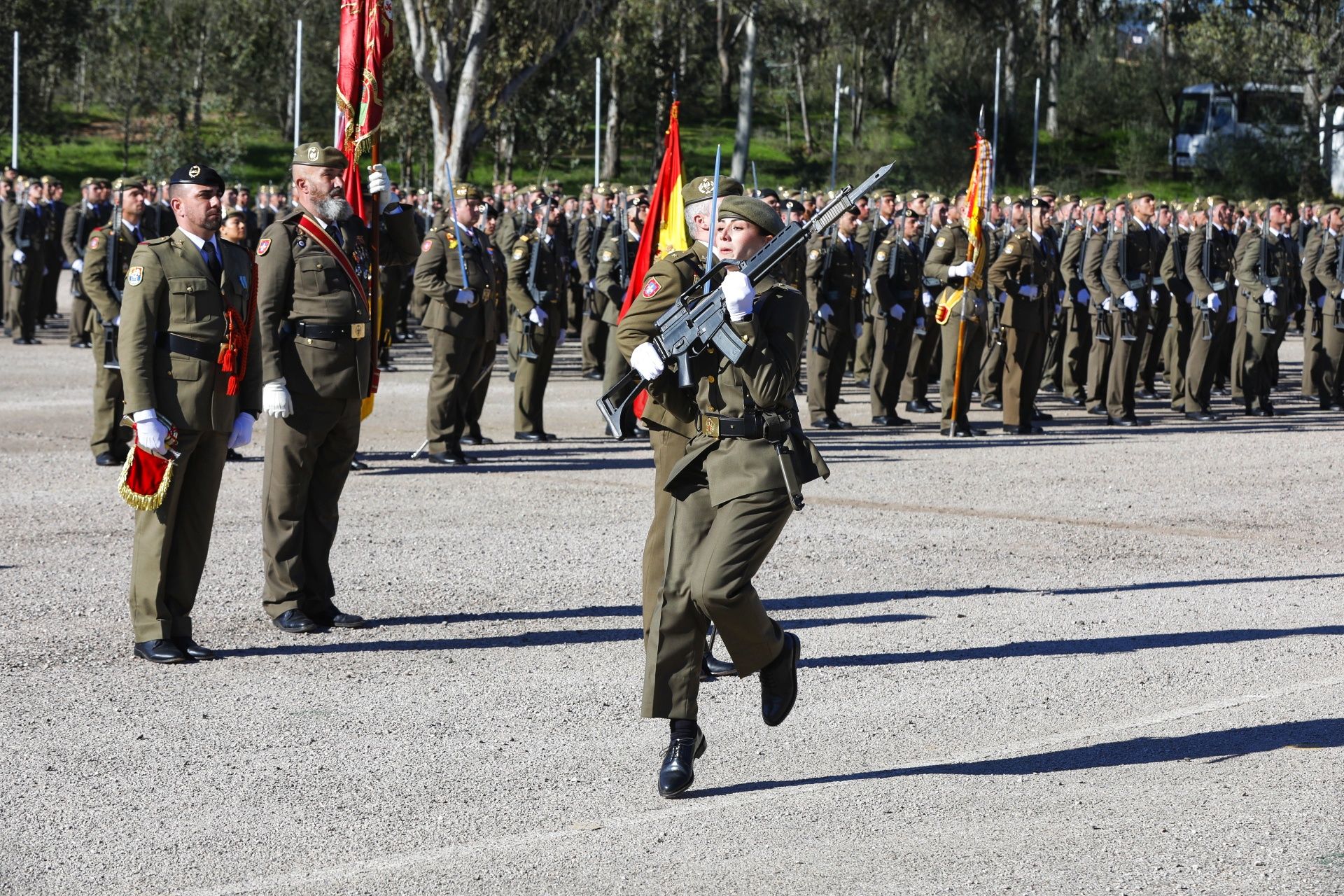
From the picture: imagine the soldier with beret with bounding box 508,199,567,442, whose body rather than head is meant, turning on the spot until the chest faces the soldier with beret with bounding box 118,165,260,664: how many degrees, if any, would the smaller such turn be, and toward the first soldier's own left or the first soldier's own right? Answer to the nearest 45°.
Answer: approximately 45° to the first soldier's own right

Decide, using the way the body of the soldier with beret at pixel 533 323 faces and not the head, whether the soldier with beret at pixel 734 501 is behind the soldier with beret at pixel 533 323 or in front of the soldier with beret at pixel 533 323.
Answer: in front

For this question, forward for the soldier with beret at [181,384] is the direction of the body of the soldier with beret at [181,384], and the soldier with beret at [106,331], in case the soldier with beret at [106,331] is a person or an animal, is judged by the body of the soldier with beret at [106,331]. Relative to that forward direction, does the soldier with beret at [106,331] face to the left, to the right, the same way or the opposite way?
the same way

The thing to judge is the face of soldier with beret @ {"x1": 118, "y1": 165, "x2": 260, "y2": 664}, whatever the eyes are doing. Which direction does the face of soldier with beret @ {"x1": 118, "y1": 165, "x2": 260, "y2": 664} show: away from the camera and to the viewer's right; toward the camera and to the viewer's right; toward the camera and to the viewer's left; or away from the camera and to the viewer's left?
toward the camera and to the viewer's right

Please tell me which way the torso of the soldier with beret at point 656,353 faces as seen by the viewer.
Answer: to the viewer's right

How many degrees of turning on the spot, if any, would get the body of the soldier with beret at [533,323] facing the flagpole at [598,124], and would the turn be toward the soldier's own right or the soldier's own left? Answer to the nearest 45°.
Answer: approximately 135° to the soldier's own left

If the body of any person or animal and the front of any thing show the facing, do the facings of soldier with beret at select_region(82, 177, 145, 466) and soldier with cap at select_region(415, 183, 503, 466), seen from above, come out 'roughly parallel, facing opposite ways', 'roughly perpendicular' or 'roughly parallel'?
roughly parallel

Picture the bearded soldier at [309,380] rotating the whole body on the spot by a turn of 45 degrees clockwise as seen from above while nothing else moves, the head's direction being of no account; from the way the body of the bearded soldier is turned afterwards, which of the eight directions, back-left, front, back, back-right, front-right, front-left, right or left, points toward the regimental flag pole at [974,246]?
back-left

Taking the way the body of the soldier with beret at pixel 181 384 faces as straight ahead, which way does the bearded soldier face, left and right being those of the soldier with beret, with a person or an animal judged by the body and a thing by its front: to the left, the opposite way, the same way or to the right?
the same way

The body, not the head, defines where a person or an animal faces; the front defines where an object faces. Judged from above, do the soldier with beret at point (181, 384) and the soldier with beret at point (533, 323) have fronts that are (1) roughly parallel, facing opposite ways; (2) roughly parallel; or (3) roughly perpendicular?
roughly parallel

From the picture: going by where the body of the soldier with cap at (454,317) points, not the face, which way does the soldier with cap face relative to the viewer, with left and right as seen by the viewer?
facing the viewer and to the right of the viewer

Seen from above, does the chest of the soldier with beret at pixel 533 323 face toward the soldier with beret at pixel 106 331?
no

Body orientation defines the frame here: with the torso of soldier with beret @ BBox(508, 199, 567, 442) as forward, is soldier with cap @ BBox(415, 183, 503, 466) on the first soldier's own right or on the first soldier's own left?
on the first soldier's own right

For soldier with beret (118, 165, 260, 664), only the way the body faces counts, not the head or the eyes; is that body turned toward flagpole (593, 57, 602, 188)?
no

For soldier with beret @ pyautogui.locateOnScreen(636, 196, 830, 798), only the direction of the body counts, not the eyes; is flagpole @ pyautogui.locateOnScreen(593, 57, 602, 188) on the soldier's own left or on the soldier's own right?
on the soldier's own right

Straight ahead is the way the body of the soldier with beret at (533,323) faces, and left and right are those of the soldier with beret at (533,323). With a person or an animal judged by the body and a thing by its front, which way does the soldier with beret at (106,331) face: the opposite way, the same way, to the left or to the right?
the same way
